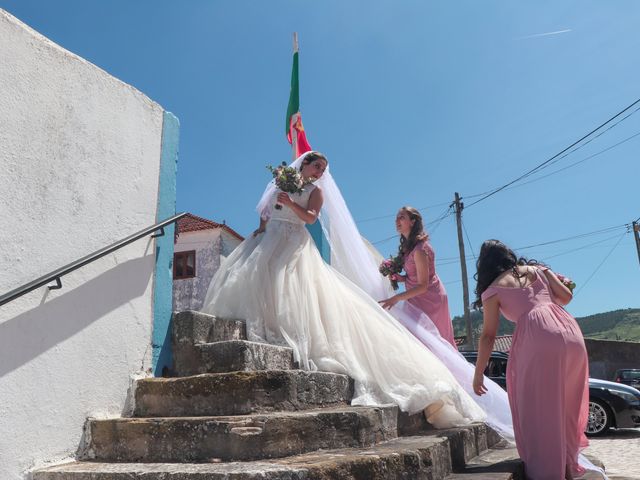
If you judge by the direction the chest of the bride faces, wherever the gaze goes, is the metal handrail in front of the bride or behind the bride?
in front

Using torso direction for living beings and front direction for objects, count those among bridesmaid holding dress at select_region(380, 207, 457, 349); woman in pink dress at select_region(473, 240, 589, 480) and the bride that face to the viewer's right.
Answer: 0

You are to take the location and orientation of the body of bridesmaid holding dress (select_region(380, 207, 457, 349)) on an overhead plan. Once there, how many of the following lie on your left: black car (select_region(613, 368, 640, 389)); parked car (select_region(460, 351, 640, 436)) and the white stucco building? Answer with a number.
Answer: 0

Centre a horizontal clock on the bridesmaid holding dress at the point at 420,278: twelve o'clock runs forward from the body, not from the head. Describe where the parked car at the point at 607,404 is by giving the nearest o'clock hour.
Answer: The parked car is roughly at 4 o'clock from the bridesmaid holding dress.

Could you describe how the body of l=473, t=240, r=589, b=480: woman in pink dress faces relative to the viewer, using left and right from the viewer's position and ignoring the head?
facing away from the viewer and to the left of the viewer

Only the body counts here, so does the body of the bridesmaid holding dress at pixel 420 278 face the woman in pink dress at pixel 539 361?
no

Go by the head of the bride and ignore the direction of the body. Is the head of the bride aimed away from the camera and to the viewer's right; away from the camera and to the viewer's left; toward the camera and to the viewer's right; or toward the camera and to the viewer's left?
toward the camera and to the viewer's right

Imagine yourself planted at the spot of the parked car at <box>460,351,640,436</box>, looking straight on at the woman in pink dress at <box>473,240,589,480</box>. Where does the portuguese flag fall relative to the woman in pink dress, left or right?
right

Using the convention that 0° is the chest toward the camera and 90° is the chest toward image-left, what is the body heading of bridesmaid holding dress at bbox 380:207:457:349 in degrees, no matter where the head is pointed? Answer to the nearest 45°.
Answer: approximately 90°

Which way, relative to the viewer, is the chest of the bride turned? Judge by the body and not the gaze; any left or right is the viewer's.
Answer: facing the viewer and to the left of the viewer

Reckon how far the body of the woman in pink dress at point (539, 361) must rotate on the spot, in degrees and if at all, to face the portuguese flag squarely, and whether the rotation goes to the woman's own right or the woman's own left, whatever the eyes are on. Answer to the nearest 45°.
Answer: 0° — they already face it

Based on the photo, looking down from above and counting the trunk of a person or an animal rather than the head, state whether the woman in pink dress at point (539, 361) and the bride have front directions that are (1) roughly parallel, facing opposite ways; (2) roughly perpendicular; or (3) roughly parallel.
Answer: roughly perpendicular

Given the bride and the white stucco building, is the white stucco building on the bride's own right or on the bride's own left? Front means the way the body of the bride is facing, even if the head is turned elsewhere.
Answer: on the bride's own right

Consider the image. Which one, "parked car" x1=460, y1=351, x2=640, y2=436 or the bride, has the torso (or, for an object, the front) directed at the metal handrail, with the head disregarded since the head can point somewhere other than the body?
the bride

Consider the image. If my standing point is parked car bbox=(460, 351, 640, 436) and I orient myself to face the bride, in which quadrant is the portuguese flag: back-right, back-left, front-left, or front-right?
front-right
